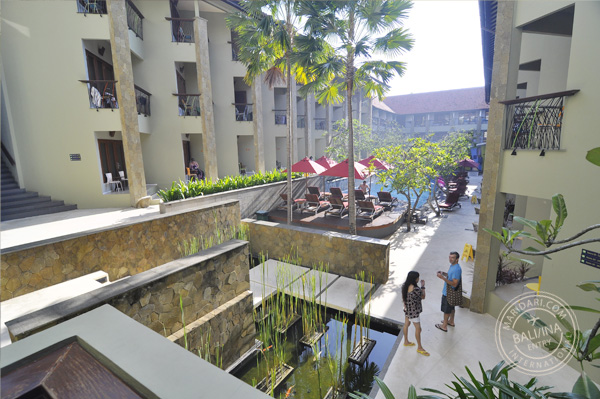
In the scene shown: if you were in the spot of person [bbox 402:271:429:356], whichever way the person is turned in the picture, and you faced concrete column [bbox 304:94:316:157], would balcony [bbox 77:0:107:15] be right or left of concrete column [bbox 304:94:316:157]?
left

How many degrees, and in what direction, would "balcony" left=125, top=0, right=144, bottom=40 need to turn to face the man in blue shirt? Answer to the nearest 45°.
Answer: approximately 45° to its right

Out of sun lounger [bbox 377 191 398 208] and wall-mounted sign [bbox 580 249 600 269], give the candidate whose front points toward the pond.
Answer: the wall-mounted sign

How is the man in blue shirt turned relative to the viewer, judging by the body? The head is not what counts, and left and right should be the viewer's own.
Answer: facing to the left of the viewer
